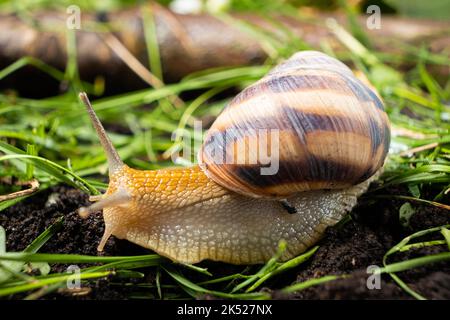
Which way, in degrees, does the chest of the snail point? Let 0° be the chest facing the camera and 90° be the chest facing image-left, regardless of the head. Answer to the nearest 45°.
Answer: approximately 90°
